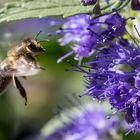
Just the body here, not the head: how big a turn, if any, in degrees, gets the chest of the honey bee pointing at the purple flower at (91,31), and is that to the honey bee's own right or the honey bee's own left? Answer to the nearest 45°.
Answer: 0° — it already faces it

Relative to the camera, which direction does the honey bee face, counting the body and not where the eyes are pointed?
to the viewer's right
